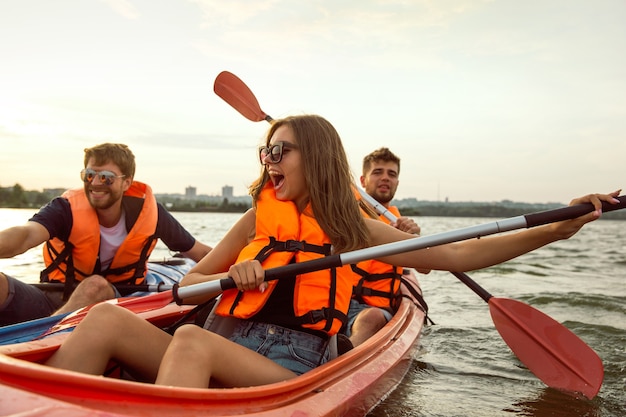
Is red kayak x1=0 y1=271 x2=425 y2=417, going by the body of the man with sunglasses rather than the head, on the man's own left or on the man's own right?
on the man's own left

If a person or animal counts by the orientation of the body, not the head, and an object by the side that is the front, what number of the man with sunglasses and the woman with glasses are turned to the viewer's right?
0

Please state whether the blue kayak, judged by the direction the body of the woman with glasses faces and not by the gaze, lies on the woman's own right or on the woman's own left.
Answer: on the woman's own right

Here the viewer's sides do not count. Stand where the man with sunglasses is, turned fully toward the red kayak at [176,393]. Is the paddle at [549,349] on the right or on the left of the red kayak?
left

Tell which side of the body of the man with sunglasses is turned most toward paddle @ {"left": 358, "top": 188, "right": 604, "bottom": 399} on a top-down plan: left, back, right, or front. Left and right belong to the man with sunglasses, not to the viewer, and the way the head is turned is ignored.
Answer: left

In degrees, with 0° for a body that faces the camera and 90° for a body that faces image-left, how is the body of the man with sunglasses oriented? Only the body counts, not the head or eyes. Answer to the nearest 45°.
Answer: approximately 45°

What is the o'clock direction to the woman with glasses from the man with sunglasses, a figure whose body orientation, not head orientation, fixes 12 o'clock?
The woman with glasses is roughly at 10 o'clock from the man with sunglasses.

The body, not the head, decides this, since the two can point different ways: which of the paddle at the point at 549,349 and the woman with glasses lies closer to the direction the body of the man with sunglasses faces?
the woman with glasses

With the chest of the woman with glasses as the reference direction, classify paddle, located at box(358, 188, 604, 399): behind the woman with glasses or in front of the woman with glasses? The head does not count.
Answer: behind

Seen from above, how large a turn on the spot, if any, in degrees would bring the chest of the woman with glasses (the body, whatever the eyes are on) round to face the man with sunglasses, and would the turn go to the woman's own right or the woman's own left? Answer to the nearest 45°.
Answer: approximately 90° to the woman's own right
